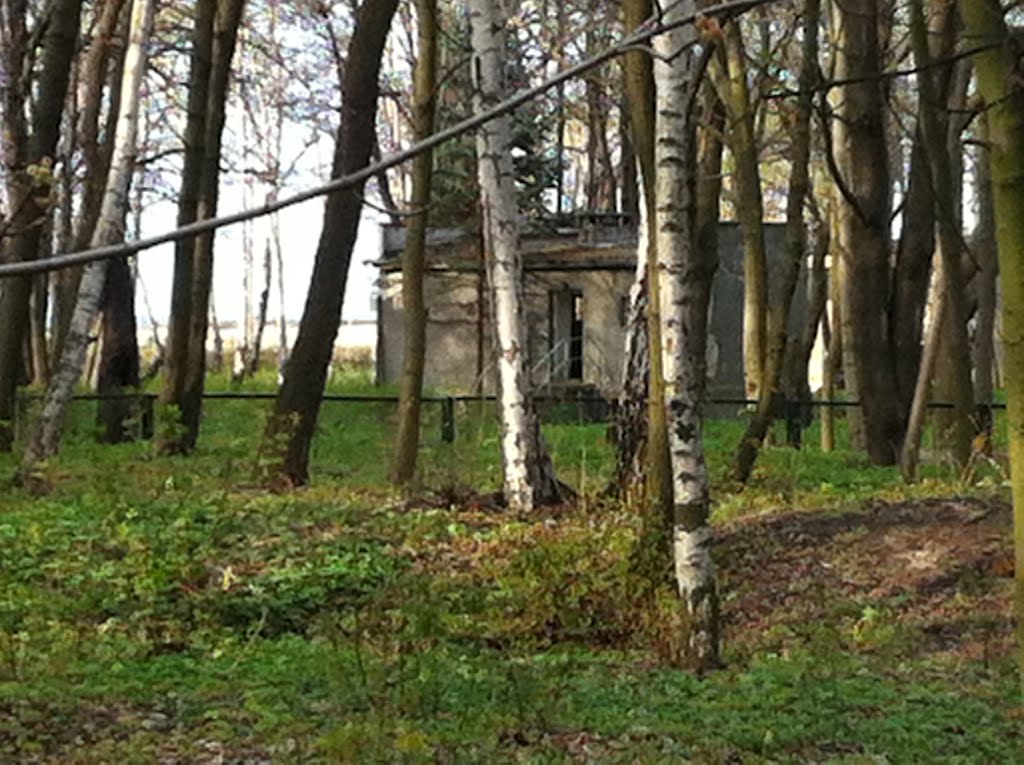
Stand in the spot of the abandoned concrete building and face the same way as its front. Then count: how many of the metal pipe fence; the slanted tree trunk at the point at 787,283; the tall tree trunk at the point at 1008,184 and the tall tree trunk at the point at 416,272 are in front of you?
4

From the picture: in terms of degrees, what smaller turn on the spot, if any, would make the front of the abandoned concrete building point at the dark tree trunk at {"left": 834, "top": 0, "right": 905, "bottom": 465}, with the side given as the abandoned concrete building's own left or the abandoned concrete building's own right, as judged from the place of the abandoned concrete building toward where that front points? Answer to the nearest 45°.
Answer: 0° — it already faces it

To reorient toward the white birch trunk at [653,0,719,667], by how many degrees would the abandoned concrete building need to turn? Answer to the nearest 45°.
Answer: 0° — it already faces it

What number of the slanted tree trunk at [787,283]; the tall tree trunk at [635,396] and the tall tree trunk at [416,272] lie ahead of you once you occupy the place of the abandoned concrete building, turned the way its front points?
3

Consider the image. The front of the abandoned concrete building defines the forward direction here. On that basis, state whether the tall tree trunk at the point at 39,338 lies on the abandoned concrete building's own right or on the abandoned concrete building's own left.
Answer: on the abandoned concrete building's own right

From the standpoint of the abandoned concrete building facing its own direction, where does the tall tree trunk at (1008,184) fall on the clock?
The tall tree trunk is roughly at 12 o'clock from the abandoned concrete building.

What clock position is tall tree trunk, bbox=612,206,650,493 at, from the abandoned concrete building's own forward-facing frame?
The tall tree trunk is roughly at 12 o'clock from the abandoned concrete building.

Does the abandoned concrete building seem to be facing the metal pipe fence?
yes

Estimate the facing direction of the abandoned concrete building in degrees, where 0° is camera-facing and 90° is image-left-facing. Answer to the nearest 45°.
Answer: approximately 0°

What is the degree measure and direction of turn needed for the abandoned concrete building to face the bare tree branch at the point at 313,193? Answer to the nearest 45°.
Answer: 0° — it already faces it
